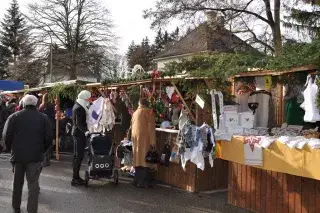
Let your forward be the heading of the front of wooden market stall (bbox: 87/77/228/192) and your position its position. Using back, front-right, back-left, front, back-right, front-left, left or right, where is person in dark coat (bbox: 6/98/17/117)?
right

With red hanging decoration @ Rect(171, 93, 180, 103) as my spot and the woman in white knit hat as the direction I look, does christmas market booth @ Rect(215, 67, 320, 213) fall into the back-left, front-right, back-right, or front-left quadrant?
back-left

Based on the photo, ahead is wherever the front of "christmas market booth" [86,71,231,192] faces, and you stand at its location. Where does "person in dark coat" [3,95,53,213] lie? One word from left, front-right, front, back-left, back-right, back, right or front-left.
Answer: front

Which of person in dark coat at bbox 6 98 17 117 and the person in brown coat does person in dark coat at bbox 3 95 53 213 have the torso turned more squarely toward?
the person in dark coat

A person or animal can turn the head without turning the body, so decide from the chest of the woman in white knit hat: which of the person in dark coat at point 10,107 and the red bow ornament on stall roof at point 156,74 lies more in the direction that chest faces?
the red bow ornament on stall roof

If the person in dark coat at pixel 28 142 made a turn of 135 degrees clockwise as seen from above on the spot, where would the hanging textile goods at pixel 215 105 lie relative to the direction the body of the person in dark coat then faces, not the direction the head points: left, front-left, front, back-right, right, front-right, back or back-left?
front-left

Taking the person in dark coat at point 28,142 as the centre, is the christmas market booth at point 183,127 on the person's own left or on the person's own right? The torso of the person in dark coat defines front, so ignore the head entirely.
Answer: on the person's own right

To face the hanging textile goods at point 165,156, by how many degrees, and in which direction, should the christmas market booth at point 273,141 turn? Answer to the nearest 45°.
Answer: approximately 90° to its right

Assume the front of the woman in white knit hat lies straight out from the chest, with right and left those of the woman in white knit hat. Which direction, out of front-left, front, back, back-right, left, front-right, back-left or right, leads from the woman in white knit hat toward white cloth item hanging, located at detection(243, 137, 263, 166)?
front-right

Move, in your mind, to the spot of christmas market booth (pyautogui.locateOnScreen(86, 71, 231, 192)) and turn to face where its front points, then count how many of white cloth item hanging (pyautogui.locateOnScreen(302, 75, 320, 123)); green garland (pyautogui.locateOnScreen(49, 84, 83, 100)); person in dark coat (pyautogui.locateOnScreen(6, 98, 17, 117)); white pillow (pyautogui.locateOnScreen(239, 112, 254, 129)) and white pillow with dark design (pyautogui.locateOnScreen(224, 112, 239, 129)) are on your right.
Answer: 2

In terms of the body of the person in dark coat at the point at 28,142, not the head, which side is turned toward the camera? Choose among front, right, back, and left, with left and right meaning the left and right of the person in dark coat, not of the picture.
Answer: back

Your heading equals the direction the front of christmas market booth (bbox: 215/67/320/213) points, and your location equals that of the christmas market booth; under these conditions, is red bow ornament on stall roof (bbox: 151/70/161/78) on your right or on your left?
on your right

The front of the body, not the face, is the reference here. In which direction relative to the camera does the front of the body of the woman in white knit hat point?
to the viewer's right

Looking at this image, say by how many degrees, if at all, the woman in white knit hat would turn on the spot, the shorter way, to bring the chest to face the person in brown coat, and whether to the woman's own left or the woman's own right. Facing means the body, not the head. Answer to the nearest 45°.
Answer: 0° — they already face them

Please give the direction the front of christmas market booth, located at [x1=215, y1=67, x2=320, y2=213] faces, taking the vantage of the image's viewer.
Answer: facing the viewer and to the left of the viewer
